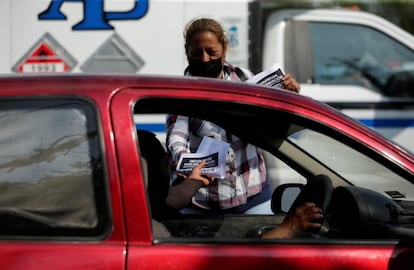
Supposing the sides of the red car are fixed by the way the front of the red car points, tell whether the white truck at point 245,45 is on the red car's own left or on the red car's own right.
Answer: on the red car's own left

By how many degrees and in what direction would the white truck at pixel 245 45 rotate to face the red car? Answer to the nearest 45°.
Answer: approximately 90° to its right

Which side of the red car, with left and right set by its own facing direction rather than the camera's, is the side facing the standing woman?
left

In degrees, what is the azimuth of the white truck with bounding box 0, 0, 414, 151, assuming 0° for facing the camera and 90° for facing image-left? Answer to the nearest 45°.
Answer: approximately 270°

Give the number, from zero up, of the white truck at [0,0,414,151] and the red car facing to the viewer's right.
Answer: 2

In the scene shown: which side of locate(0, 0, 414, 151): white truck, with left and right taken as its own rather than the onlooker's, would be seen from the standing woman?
right

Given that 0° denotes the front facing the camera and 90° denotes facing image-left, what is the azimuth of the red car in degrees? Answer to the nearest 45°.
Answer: approximately 270°
